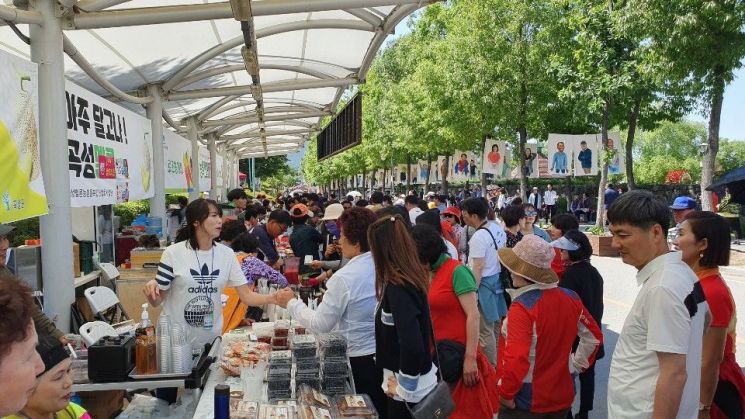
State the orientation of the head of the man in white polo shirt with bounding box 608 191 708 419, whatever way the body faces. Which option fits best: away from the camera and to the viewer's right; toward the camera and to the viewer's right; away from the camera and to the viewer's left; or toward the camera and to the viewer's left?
toward the camera and to the viewer's left

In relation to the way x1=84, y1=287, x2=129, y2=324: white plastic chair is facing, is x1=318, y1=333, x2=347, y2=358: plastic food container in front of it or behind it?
in front

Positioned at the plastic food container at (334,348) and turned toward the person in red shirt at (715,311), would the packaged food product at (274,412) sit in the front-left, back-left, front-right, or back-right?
back-right

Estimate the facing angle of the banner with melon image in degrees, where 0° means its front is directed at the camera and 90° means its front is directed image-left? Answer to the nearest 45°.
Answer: approximately 315°

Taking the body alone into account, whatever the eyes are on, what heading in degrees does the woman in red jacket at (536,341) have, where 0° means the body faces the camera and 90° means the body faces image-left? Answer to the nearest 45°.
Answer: approximately 135°

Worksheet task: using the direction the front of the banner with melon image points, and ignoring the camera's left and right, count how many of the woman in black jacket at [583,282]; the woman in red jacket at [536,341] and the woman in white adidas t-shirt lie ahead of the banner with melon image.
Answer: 3

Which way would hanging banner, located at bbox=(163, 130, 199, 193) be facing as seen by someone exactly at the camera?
facing the viewer and to the right of the viewer

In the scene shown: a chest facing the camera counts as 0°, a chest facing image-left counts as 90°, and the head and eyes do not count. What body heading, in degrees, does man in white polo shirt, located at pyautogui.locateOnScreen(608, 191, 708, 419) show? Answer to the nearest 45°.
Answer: approximately 90°

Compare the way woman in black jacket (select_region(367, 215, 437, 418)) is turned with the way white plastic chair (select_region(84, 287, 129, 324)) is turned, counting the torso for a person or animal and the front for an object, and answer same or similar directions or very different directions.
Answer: very different directions

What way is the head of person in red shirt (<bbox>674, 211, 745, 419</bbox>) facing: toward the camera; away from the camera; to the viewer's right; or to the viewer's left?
to the viewer's left

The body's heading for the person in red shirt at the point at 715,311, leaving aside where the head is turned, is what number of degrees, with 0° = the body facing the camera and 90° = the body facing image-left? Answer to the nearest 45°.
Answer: approximately 90°

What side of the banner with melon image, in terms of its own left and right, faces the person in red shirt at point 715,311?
front
